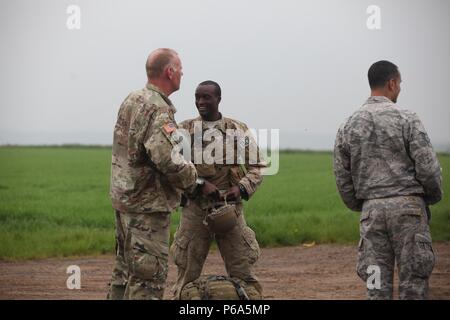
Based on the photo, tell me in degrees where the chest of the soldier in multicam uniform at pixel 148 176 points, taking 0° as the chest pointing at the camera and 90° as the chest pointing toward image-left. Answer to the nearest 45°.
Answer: approximately 225°

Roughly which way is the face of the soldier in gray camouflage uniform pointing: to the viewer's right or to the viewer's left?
to the viewer's right

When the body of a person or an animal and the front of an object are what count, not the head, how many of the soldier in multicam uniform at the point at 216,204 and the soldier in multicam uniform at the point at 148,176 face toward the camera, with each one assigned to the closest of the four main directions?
1

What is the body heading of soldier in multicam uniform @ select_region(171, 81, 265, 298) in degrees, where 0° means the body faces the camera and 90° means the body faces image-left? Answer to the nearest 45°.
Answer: approximately 0°

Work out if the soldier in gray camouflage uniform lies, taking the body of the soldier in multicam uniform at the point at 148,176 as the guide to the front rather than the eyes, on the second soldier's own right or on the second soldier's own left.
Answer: on the second soldier's own right

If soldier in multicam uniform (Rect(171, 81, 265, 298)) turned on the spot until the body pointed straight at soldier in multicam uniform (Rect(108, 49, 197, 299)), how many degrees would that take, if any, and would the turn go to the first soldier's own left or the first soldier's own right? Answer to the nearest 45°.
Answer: approximately 45° to the first soldier's own right
